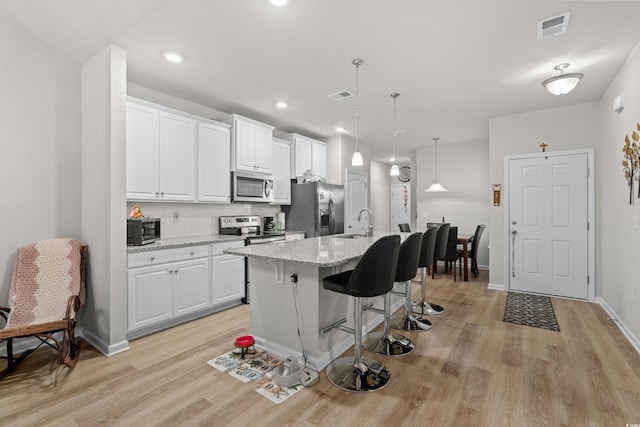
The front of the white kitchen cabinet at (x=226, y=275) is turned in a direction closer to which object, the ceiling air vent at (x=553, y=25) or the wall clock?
the ceiling air vent

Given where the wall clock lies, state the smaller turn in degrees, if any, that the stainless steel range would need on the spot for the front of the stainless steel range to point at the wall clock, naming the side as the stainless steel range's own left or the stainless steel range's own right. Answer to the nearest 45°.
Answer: approximately 90° to the stainless steel range's own left

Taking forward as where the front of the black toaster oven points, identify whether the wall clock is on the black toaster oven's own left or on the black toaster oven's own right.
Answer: on the black toaster oven's own left

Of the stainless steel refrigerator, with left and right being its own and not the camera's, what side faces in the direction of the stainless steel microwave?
right

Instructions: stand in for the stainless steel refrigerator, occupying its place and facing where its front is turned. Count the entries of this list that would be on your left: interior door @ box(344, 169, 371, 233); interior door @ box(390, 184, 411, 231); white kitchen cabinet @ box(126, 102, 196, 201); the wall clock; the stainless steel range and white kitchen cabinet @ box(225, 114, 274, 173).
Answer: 3

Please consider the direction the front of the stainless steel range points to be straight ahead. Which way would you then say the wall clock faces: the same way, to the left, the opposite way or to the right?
to the right

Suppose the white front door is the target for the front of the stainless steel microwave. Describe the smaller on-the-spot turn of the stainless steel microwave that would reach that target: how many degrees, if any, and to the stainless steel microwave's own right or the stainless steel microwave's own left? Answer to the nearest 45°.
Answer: approximately 45° to the stainless steel microwave's own left

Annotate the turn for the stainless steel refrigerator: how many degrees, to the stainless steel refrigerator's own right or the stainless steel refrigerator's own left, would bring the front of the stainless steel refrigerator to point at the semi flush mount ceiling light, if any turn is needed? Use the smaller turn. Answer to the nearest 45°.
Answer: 0° — it already faces it

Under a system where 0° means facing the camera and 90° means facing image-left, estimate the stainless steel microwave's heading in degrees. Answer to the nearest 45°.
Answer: approximately 315°
